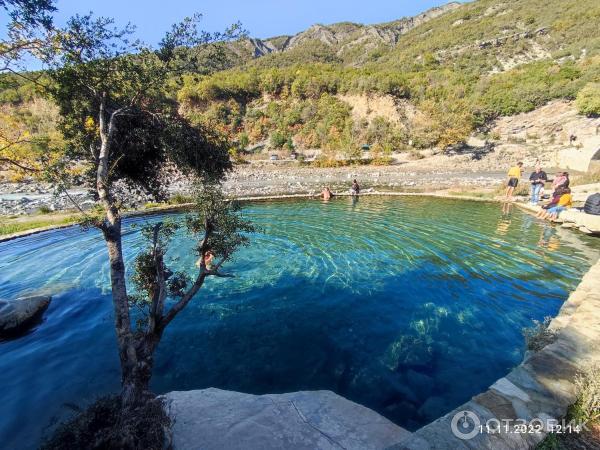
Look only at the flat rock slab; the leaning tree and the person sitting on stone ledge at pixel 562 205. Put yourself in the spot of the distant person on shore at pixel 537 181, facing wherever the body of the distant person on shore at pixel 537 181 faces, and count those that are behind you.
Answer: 0

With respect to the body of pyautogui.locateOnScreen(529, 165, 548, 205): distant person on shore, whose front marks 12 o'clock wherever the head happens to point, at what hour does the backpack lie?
The backpack is roughly at 11 o'clock from the distant person on shore.

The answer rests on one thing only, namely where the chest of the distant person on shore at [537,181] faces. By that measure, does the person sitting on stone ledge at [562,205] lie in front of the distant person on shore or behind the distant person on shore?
in front

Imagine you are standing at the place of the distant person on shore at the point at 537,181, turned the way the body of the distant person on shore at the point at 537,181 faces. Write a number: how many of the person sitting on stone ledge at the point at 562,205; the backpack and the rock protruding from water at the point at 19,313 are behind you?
0

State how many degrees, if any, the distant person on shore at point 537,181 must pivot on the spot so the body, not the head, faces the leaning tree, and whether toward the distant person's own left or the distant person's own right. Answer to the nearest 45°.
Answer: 0° — they already face it

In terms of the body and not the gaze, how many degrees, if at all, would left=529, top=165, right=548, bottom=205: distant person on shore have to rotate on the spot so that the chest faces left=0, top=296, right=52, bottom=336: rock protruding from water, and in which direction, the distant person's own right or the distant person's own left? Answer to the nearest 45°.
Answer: approximately 45° to the distant person's own right

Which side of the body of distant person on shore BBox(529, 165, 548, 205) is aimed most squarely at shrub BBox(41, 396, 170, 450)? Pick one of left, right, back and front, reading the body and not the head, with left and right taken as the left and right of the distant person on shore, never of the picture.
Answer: front

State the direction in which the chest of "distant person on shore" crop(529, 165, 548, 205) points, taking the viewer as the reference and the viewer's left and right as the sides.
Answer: facing the viewer

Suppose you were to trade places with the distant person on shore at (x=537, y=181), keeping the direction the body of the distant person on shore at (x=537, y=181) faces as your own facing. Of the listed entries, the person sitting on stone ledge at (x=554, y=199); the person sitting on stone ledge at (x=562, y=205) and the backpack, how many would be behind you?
0

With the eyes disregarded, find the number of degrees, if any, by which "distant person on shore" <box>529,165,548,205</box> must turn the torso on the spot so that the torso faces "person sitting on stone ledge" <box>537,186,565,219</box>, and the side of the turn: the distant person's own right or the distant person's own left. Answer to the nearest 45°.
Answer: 0° — they already face them
